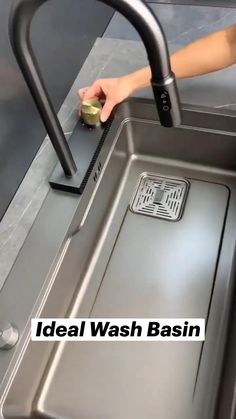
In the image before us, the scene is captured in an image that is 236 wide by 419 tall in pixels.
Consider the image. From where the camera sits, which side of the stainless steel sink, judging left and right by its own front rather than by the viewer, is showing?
right
